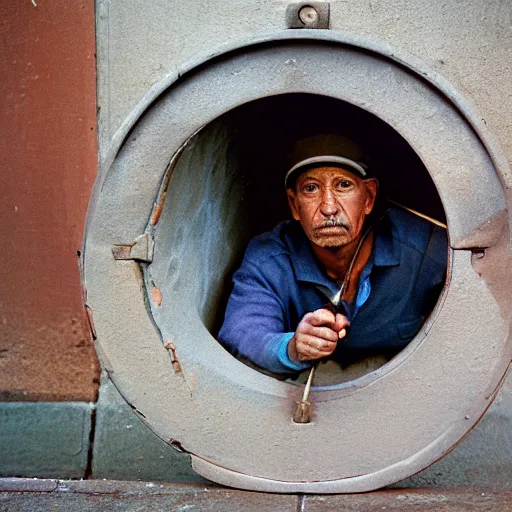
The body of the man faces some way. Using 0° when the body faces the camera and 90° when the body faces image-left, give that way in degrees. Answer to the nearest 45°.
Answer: approximately 0°

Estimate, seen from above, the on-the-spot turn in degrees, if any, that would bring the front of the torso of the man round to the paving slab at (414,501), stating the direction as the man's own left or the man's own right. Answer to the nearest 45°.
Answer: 0° — they already face it
